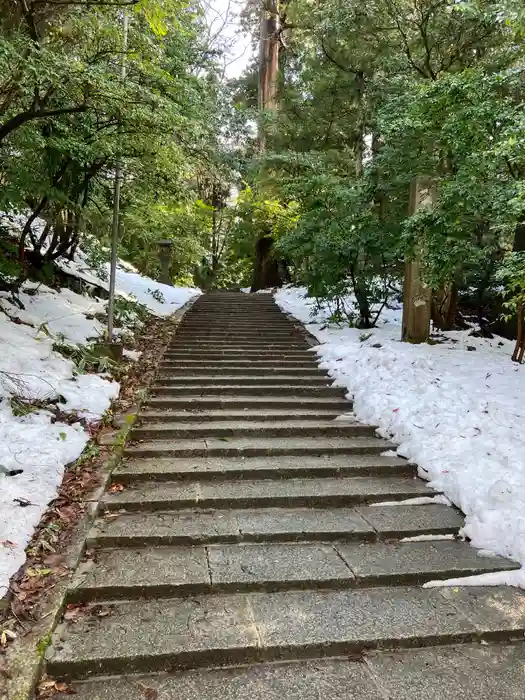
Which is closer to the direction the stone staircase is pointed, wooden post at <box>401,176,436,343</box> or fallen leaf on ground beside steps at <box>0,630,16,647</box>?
the fallen leaf on ground beside steps

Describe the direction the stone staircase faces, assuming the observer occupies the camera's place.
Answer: facing the viewer

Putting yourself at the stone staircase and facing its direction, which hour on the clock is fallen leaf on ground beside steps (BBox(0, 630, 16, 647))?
The fallen leaf on ground beside steps is roughly at 2 o'clock from the stone staircase.

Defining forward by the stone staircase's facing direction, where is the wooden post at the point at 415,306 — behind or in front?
behind

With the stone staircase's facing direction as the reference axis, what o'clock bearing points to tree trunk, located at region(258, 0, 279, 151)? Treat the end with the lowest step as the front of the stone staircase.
The tree trunk is roughly at 6 o'clock from the stone staircase.

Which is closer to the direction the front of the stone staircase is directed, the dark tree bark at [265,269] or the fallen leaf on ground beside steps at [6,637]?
the fallen leaf on ground beside steps

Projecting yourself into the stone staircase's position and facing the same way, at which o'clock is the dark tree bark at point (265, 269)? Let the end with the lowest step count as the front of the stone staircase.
The dark tree bark is roughly at 6 o'clock from the stone staircase.
